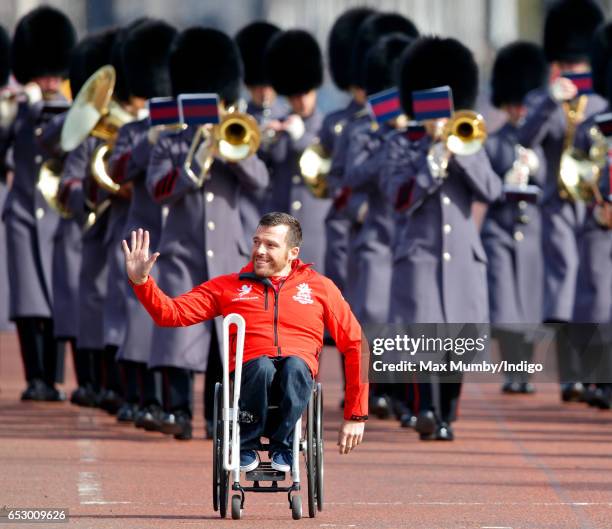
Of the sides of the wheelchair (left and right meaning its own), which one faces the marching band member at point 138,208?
back

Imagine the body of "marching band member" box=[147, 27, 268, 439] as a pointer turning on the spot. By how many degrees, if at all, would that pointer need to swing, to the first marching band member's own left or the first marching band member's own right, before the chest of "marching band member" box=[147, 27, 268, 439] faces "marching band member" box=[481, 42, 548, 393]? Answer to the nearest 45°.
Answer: approximately 135° to the first marching band member's own left

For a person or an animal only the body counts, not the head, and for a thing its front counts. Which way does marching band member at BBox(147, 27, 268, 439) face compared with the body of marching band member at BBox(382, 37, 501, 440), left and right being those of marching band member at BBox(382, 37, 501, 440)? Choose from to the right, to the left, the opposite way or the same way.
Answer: the same way

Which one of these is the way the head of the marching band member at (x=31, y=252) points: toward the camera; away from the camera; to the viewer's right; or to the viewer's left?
toward the camera

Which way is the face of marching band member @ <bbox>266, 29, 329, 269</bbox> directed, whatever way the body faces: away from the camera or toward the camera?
toward the camera

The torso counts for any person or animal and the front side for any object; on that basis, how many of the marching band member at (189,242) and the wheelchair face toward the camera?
2

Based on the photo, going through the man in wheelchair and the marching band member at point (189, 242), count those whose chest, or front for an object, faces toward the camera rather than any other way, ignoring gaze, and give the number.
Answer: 2

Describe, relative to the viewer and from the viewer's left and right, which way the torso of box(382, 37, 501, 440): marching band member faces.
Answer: facing the viewer

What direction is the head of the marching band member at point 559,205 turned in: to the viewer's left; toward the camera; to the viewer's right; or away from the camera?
toward the camera

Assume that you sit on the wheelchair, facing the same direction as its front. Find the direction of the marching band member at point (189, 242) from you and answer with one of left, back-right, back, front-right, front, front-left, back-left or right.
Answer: back

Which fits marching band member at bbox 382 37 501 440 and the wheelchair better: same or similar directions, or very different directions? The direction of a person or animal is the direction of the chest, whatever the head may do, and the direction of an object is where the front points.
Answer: same or similar directions

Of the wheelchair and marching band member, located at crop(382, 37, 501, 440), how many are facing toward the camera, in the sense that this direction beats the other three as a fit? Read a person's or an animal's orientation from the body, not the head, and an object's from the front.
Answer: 2

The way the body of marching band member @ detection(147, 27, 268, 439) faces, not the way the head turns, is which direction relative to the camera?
toward the camera

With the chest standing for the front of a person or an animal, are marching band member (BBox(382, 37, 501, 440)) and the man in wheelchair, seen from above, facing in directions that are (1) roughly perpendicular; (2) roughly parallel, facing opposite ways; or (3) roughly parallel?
roughly parallel

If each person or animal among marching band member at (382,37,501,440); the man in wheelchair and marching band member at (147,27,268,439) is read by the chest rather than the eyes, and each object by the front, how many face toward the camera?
3

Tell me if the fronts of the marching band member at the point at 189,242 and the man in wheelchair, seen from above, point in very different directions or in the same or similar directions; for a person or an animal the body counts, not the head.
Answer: same or similar directions

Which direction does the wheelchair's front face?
toward the camera
